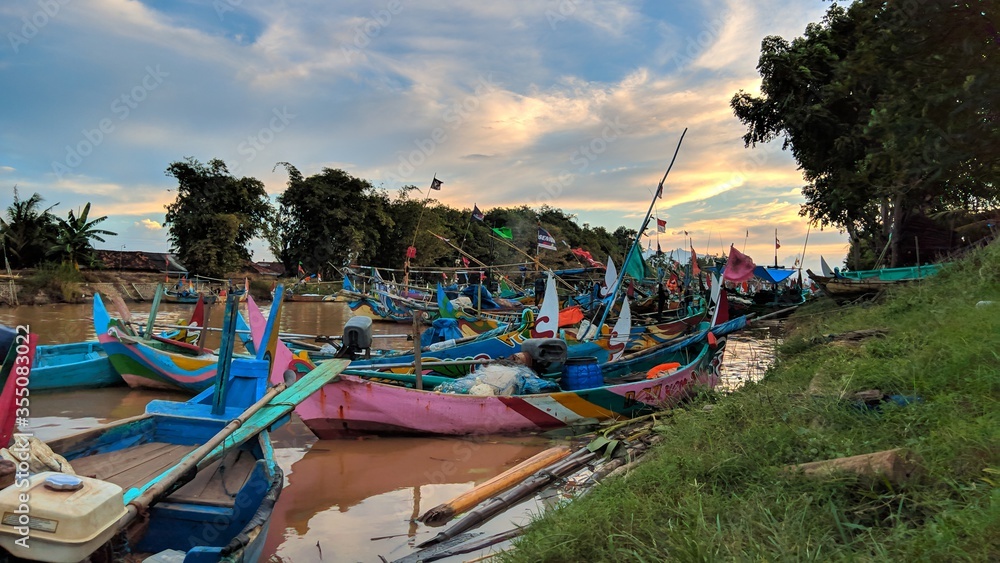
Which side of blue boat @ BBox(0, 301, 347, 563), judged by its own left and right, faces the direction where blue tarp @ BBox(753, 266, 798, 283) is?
front

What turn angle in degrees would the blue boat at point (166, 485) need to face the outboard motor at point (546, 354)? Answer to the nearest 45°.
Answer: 0° — it already faces it

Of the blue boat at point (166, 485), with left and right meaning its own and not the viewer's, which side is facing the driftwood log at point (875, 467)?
right

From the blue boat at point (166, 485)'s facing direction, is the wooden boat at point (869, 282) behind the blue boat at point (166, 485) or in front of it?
in front

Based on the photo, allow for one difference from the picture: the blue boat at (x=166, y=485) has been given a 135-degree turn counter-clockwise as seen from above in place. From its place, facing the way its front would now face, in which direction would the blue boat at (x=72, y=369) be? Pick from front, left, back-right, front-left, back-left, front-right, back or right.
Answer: right

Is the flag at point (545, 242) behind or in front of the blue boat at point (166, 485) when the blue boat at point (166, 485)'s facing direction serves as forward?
in front

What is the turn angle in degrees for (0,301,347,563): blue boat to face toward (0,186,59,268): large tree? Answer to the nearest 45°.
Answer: approximately 45° to its left

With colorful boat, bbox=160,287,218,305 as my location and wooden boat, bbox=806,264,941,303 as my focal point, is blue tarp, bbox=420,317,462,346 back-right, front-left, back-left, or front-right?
front-right

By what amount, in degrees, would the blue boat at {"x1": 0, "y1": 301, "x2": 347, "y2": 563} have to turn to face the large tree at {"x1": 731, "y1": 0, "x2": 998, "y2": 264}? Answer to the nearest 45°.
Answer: approximately 45° to its right

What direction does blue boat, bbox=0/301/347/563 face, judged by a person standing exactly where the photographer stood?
facing away from the viewer and to the right of the viewer

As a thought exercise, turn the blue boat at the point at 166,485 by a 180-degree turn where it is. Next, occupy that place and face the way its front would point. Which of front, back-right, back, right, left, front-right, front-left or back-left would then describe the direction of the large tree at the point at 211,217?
back-right

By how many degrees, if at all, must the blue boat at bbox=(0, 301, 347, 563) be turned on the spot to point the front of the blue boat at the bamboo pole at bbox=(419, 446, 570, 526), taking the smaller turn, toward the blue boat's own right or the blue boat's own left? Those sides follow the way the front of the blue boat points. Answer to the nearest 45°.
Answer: approximately 45° to the blue boat's own right

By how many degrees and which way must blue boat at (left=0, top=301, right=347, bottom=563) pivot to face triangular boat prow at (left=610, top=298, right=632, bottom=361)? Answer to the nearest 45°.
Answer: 0° — it already faces it
